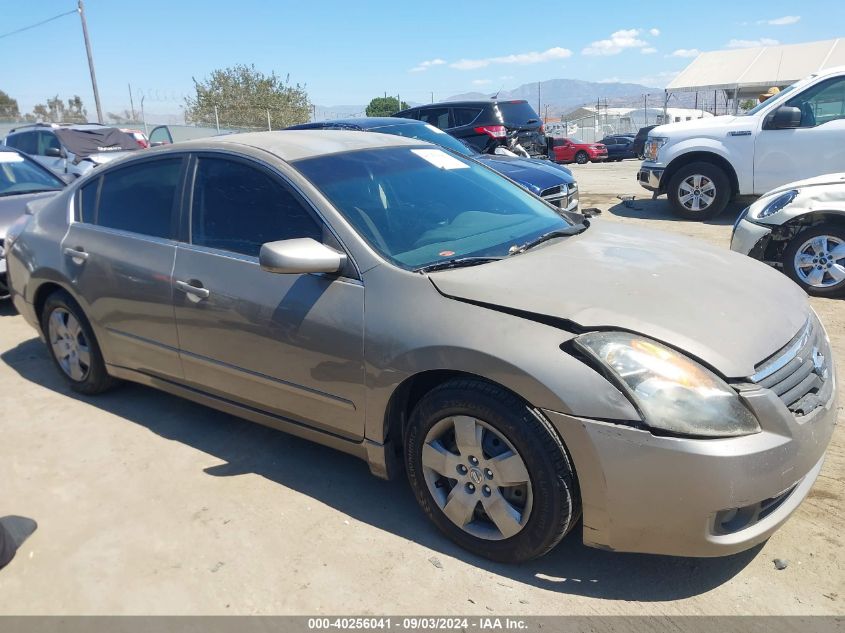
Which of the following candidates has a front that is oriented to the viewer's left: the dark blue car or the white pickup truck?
the white pickup truck

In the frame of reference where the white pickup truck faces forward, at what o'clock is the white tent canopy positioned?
The white tent canopy is roughly at 3 o'clock from the white pickup truck.

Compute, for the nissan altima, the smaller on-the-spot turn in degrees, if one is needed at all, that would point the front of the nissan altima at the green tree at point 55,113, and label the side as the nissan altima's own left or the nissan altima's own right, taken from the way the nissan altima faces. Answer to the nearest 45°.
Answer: approximately 180°

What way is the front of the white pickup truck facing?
to the viewer's left

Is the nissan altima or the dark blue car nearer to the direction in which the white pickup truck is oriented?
the dark blue car

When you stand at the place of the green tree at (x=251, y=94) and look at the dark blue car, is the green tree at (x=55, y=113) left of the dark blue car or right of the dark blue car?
right

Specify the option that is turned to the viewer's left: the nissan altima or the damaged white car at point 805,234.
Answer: the damaged white car

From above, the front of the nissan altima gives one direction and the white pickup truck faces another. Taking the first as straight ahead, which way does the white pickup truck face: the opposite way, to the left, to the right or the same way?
the opposite way

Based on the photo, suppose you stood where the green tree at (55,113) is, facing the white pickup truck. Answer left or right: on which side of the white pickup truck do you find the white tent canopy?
left

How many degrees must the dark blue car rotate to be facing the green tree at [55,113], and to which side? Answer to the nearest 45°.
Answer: approximately 180°

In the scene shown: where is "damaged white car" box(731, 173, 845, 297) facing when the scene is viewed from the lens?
facing to the left of the viewer
